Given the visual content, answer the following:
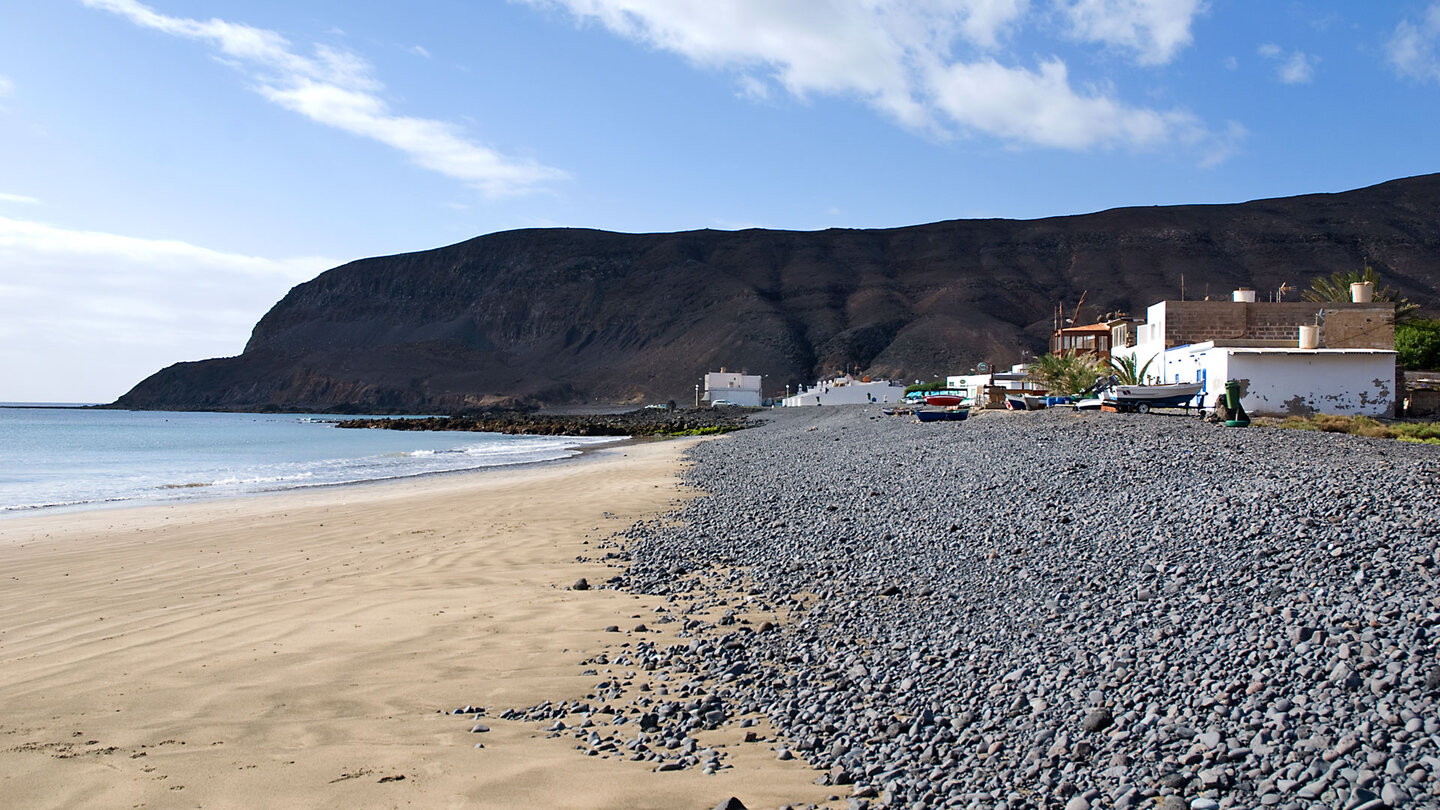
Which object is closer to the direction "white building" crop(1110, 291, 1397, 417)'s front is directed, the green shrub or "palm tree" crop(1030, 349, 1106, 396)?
the palm tree

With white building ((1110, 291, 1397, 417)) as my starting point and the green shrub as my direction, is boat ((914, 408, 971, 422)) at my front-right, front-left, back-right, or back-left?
back-left

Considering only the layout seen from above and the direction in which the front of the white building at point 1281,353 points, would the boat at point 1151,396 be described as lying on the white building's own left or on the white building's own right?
on the white building's own left

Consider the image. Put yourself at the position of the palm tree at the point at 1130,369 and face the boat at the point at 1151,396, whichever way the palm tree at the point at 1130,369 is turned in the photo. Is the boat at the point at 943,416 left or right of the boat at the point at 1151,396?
right

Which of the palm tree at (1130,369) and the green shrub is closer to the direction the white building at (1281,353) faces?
the palm tree

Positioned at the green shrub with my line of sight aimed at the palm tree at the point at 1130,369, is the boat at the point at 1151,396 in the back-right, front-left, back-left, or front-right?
front-left

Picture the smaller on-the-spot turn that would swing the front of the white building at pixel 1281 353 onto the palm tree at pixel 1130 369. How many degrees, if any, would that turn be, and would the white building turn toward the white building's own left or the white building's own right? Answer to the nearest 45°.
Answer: approximately 45° to the white building's own right

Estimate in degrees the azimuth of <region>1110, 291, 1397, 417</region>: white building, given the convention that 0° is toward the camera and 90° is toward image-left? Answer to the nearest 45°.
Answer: approximately 90°
